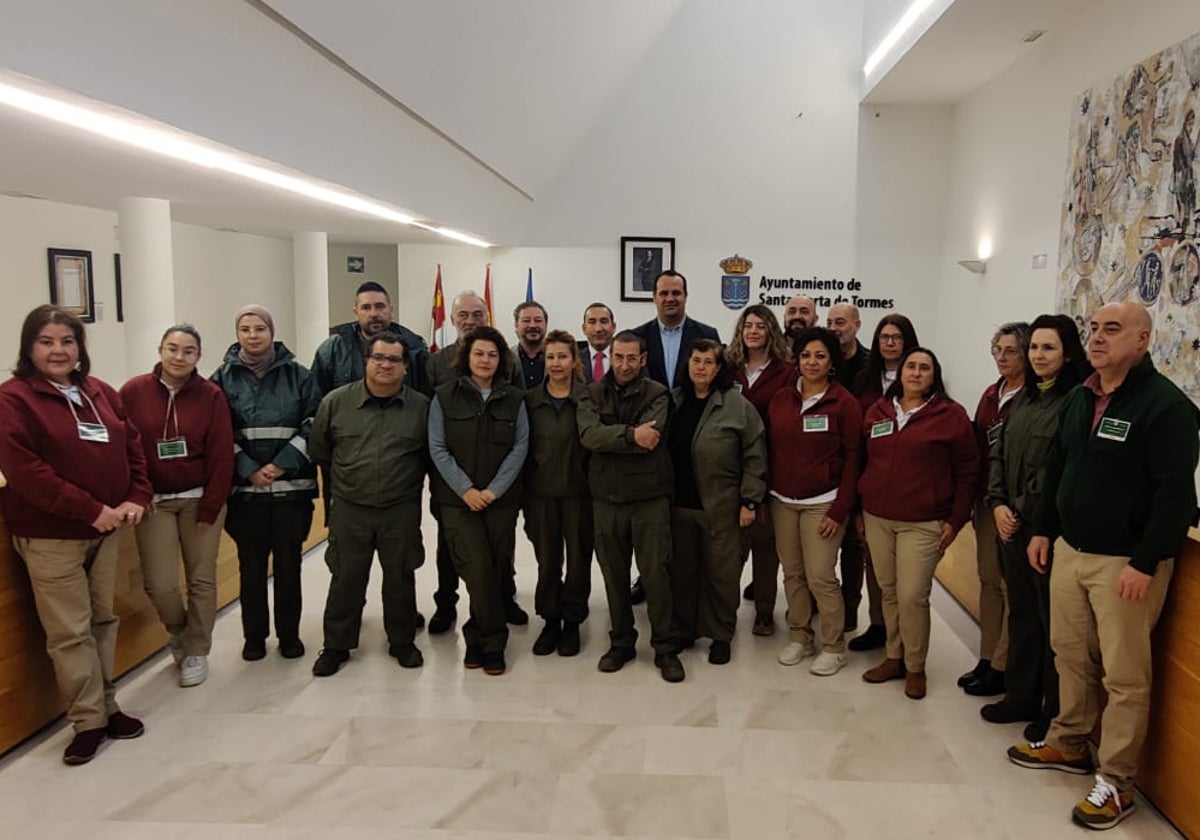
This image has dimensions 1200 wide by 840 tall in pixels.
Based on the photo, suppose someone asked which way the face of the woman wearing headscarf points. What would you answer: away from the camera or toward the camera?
toward the camera

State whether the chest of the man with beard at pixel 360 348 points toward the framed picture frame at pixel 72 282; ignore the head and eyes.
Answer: no

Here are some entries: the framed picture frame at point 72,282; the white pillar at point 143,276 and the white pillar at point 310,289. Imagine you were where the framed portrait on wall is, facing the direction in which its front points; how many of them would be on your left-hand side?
0

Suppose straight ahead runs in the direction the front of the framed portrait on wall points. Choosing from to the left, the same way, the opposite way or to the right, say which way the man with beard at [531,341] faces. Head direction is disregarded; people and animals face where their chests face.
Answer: the same way

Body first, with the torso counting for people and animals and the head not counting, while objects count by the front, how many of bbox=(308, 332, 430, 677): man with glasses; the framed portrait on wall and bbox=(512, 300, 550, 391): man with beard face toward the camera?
3

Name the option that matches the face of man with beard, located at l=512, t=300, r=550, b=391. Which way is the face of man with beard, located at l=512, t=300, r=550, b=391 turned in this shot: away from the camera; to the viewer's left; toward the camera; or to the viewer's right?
toward the camera

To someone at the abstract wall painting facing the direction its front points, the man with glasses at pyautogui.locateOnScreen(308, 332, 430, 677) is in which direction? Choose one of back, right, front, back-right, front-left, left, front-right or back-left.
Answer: front

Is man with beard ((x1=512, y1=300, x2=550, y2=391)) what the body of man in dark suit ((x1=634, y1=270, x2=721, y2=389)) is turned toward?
no

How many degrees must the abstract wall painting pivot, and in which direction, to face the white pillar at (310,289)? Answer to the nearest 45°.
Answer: approximately 45° to its right

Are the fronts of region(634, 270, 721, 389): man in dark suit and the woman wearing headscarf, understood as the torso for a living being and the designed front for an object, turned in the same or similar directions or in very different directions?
same or similar directions

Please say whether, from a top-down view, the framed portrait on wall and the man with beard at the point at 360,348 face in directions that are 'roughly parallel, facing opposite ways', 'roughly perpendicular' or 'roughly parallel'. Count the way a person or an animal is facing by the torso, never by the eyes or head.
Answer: roughly parallel

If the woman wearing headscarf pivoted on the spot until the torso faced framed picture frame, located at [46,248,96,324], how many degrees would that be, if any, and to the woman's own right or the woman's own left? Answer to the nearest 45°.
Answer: approximately 135° to the woman's own right

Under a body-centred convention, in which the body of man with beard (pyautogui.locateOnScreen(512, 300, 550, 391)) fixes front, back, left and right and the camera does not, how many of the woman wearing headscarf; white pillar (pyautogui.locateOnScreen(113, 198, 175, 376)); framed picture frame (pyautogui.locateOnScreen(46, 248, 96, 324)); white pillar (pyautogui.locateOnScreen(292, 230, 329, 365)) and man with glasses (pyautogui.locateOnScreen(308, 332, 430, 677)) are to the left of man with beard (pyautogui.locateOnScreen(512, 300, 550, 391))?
0

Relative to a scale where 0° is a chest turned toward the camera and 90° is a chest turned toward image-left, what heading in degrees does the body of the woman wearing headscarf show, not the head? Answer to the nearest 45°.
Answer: approximately 0°

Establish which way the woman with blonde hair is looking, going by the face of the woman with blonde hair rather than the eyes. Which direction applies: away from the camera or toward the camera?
toward the camera

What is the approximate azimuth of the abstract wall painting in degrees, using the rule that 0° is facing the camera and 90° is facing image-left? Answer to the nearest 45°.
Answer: approximately 45°

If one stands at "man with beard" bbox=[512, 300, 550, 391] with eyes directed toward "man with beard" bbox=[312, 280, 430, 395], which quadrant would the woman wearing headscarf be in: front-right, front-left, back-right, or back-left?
front-left

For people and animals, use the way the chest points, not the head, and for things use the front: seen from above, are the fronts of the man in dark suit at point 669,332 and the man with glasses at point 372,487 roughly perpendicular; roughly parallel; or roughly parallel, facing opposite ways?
roughly parallel

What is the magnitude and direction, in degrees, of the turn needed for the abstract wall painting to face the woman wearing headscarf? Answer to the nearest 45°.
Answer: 0° — it already faces them

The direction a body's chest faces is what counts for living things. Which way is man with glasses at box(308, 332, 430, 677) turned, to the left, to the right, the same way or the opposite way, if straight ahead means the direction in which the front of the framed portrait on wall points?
the same way
